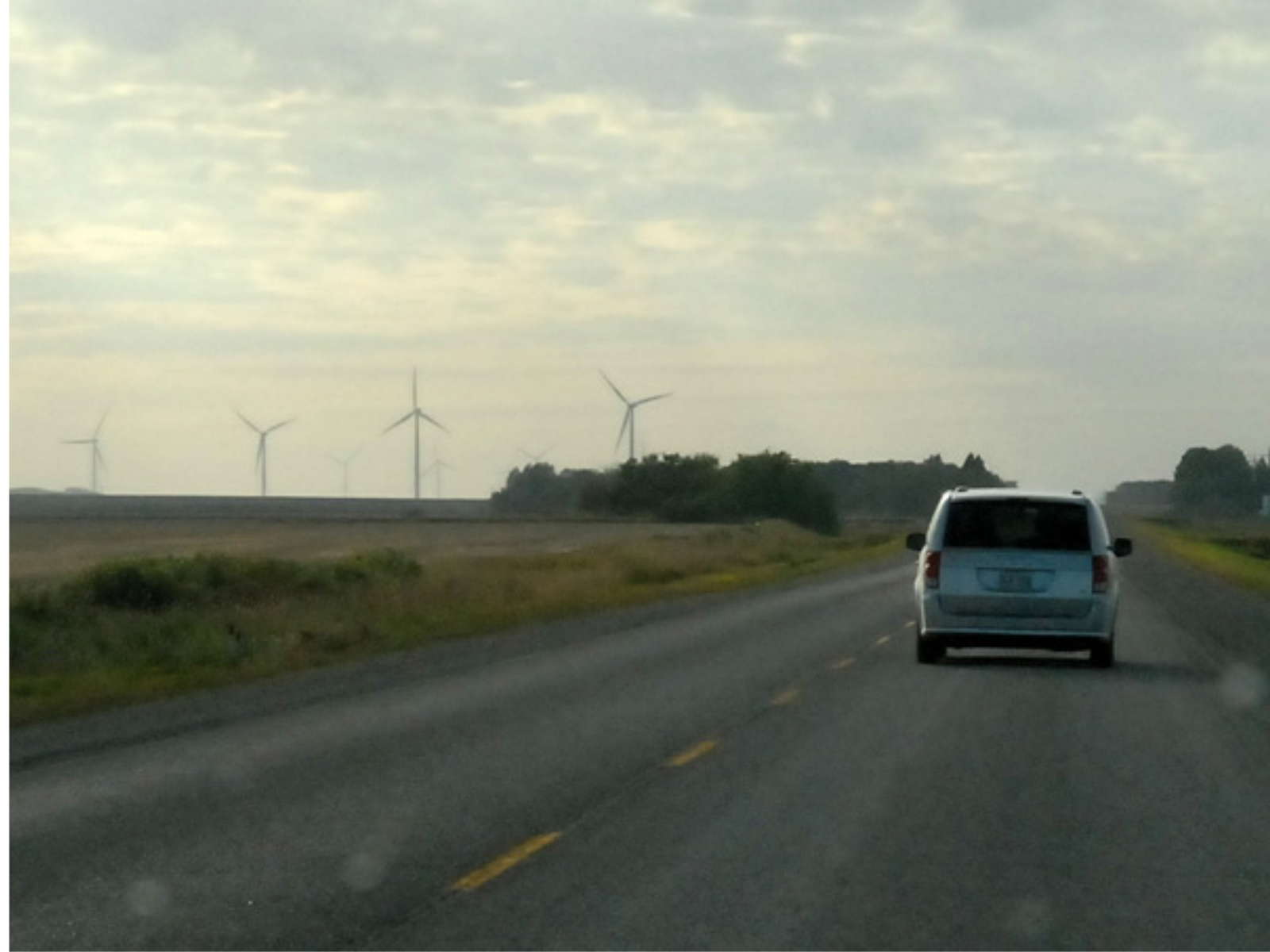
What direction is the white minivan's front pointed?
away from the camera
